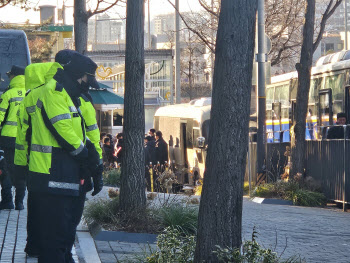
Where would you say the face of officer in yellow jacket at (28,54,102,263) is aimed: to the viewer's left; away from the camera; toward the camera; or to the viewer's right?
to the viewer's right

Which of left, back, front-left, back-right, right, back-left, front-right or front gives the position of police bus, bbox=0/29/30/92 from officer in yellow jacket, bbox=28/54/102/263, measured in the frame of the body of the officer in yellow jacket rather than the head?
left

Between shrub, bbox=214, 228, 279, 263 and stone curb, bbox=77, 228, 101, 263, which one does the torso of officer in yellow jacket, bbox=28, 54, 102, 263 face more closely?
the shrub

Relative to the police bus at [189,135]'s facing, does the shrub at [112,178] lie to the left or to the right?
on its right

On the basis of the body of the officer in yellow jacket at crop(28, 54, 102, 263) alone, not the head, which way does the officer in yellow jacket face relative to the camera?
to the viewer's right

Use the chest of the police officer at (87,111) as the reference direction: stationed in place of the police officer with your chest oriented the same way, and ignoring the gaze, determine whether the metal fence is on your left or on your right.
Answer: on your left

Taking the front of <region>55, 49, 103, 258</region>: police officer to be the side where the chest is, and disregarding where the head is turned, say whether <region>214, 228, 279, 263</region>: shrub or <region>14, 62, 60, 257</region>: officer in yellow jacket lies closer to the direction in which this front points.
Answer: the shrub
